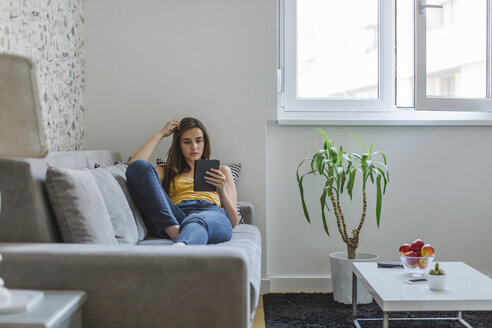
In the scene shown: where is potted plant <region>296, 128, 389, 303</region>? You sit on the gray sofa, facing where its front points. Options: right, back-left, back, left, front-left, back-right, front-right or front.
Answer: front-left

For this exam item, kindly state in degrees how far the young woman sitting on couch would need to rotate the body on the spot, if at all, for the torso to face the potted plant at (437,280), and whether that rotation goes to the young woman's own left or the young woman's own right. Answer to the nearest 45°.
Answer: approximately 45° to the young woman's own left

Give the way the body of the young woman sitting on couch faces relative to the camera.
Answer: toward the camera

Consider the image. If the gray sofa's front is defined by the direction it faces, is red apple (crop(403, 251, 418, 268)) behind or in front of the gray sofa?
in front

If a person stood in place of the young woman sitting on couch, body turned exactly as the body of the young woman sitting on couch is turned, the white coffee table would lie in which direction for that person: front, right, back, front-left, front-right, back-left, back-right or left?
front-left

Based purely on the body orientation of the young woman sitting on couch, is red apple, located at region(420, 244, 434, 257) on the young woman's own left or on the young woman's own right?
on the young woman's own left
